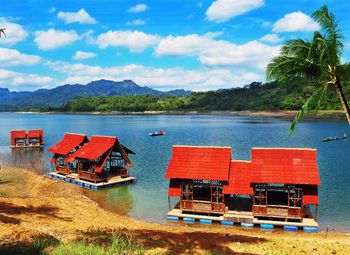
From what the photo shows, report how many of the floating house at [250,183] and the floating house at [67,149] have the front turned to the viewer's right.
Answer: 0

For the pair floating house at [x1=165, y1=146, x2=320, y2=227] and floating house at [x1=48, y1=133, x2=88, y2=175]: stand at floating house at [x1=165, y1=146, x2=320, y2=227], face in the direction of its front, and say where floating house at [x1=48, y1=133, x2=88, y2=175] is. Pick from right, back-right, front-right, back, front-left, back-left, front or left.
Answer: back-right

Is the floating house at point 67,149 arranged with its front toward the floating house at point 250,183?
no

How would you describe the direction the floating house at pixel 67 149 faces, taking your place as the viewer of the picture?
facing the viewer and to the left of the viewer

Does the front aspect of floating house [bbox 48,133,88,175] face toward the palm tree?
no

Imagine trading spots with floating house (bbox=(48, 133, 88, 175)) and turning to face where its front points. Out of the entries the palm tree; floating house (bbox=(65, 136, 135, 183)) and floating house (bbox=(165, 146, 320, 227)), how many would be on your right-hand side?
0

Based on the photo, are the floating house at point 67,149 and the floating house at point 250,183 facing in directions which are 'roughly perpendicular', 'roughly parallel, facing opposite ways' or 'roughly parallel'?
roughly parallel

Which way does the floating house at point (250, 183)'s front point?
toward the camera

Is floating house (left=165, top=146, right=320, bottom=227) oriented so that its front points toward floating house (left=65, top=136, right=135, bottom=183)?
no
